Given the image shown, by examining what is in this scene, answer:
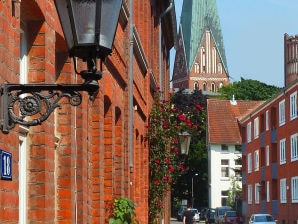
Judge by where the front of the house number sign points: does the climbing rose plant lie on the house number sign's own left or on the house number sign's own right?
on the house number sign's own left

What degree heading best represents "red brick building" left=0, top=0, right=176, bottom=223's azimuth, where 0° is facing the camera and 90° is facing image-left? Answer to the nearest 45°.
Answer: approximately 270°

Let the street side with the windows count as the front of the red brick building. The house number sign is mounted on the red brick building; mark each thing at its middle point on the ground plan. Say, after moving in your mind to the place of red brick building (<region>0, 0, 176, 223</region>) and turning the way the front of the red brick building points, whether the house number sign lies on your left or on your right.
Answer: on your right

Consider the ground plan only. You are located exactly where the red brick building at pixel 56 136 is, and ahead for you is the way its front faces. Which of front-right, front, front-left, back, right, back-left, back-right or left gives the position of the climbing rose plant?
left

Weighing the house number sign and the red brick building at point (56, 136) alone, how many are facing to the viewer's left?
0
